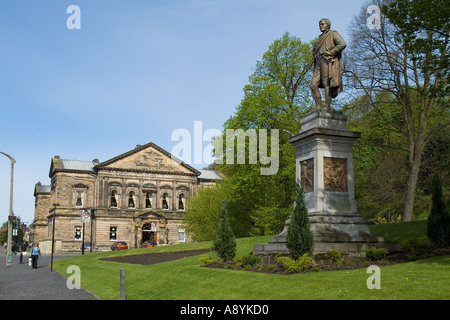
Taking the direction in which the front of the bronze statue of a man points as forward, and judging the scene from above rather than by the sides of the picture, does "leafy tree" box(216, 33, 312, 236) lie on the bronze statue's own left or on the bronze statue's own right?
on the bronze statue's own right

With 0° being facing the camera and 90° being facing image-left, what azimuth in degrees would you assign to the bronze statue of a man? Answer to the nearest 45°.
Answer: approximately 45°
